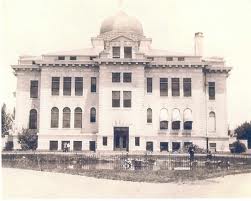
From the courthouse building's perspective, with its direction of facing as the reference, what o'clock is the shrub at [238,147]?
The shrub is roughly at 9 o'clock from the courthouse building.

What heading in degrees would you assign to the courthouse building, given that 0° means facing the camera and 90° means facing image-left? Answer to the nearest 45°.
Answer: approximately 0°
